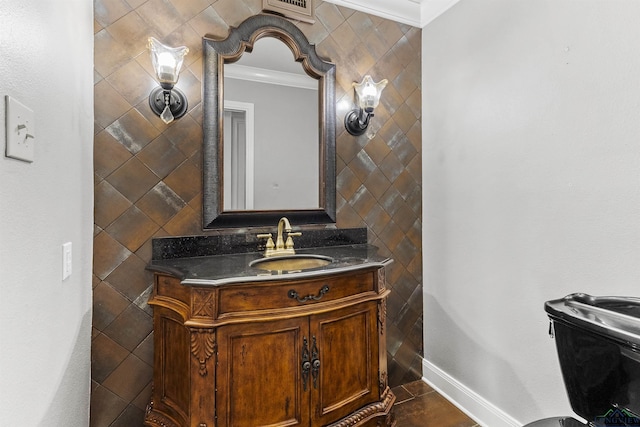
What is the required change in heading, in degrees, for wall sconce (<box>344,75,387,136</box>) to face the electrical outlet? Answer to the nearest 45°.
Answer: approximately 90° to its right

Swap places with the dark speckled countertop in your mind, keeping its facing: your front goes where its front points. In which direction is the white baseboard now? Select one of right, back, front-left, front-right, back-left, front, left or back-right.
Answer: left

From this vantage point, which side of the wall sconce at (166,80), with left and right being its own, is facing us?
front

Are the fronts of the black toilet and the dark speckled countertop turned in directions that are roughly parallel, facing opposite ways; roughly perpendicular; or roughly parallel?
roughly perpendicular

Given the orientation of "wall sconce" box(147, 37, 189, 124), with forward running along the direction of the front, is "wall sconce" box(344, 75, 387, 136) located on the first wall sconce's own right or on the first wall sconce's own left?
on the first wall sconce's own left

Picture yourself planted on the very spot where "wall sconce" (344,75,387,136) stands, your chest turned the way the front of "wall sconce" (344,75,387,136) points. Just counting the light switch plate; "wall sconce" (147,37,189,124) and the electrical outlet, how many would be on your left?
0

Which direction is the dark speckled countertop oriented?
toward the camera

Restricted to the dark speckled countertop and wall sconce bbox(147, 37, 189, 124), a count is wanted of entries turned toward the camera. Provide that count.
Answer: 2

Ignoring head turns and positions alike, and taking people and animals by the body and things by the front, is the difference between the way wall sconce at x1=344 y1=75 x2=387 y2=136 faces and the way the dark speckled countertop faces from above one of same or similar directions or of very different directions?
same or similar directions

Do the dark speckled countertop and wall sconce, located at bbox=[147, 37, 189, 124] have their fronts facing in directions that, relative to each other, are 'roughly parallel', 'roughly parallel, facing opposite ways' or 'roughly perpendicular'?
roughly parallel

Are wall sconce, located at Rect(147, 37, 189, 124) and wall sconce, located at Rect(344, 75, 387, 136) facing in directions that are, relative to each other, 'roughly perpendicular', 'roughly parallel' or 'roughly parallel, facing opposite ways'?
roughly parallel

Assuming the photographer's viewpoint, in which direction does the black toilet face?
facing the viewer and to the left of the viewer

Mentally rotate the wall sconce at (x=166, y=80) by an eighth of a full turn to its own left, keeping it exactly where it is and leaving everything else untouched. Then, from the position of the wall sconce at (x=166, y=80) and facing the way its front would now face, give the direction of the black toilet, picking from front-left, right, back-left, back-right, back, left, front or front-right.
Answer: front
